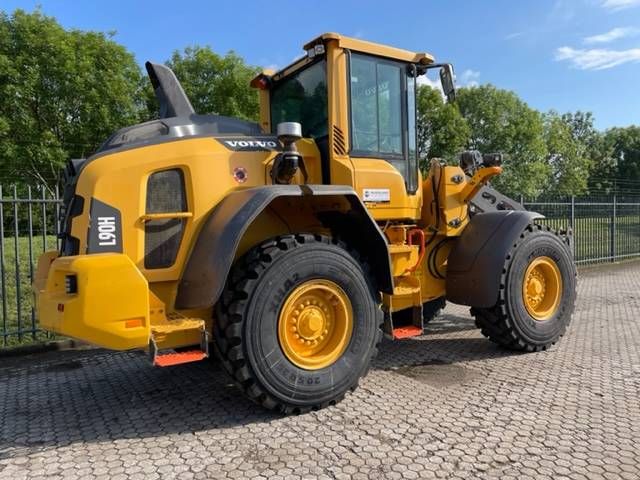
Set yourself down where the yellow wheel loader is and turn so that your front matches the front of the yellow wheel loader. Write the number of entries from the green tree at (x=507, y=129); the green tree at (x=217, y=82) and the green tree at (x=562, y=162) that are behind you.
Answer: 0

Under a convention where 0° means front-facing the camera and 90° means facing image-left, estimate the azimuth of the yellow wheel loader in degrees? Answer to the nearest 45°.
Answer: approximately 225°

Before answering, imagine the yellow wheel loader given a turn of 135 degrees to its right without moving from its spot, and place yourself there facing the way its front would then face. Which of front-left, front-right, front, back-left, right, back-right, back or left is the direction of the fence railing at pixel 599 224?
back-left

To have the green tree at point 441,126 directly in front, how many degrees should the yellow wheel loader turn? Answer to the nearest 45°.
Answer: approximately 45° to its left

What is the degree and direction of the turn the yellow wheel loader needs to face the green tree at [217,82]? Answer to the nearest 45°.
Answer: approximately 45° to its left

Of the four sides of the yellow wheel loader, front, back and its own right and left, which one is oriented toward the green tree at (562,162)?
front

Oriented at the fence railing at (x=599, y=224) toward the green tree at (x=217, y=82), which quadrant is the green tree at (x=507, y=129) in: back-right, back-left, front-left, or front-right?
front-right

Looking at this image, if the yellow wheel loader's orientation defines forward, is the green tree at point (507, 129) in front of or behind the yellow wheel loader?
in front

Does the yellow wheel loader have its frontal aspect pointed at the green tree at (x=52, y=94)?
no
